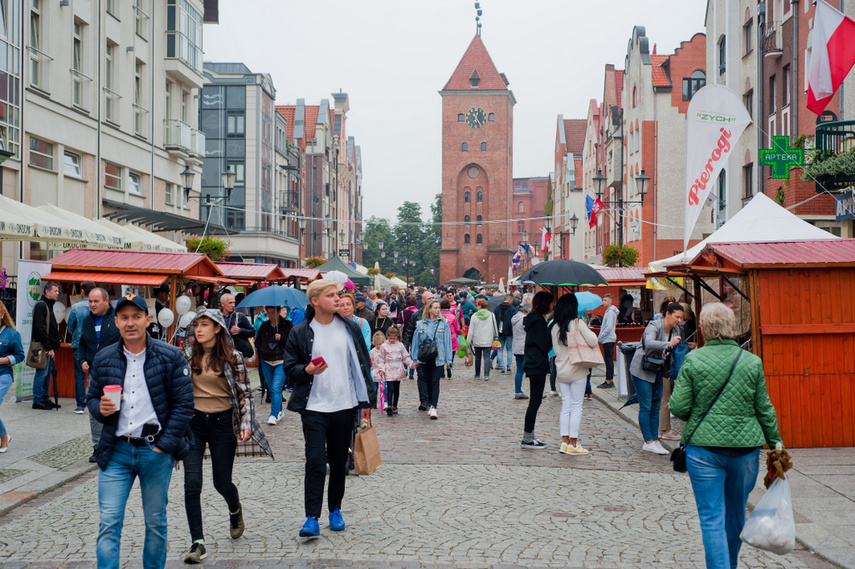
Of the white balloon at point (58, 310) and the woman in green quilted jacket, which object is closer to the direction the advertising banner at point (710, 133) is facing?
the woman in green quilted jacket

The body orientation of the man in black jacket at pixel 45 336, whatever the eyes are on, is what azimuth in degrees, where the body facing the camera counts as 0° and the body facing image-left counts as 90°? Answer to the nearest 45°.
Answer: approximately 270°

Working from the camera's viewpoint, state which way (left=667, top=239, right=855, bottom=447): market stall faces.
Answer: facing to the left of the viewer

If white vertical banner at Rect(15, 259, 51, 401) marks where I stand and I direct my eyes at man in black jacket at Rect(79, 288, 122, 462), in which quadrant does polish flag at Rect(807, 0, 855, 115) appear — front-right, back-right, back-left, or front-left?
front-left

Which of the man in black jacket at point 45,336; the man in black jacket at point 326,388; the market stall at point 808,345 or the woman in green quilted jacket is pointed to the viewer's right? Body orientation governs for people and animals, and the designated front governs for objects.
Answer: the man in black jacket at point 45,336

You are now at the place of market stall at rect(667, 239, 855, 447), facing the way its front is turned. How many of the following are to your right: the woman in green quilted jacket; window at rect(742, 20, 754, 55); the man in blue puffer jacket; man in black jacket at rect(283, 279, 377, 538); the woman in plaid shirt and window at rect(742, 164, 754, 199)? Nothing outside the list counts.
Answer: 2

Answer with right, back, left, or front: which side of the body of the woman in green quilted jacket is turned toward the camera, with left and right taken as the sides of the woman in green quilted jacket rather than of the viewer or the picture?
back

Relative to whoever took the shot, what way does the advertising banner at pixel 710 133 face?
facing the viewer

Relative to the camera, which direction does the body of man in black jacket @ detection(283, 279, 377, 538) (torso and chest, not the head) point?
toward the camera

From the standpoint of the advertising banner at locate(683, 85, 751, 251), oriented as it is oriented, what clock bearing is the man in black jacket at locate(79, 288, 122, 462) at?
The man in black jacket is roughly at 2 o'clock from the advertising banner.

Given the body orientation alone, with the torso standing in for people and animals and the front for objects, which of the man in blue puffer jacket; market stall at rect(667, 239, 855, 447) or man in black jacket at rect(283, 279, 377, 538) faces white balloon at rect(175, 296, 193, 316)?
the market stall
